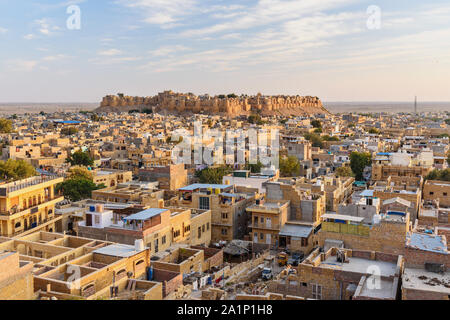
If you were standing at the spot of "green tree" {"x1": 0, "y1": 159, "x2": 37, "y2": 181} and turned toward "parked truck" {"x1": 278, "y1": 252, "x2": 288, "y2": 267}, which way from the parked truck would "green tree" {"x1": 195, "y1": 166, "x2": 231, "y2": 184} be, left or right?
left

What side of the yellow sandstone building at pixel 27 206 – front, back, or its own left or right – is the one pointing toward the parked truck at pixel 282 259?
front

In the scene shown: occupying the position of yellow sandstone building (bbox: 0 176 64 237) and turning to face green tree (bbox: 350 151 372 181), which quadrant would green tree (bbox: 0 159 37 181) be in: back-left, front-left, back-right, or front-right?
front-left

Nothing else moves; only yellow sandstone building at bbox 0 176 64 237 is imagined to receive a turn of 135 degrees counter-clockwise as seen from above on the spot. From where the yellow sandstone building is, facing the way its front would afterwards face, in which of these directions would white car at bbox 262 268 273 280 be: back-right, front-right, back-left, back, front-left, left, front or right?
back-right

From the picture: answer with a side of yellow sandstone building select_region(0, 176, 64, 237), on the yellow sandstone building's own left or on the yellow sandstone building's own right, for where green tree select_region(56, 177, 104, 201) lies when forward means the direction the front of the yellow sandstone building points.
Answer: on the yellow sandstone building's own left

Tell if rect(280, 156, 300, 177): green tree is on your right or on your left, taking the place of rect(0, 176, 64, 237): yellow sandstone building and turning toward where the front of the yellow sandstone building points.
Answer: on your left

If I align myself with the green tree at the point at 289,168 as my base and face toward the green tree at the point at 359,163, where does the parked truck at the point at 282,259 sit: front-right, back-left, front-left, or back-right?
back-right

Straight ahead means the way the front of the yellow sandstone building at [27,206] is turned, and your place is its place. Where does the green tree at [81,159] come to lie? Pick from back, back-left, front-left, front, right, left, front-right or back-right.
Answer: back-left

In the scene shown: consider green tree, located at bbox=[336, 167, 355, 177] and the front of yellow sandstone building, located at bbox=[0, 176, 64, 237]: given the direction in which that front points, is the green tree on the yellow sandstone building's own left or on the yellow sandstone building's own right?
on the yellow sandstone building's own left

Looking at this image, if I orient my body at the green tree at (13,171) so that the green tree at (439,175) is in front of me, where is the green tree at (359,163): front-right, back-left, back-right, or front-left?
front-left

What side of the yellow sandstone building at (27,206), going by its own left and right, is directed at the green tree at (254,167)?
left

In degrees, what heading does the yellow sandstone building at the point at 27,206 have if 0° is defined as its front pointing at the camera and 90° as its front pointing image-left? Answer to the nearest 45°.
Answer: approximately 315°

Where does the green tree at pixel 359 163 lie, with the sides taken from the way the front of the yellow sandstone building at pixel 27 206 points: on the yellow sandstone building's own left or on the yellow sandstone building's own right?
on the yellow sandstone building's own left
